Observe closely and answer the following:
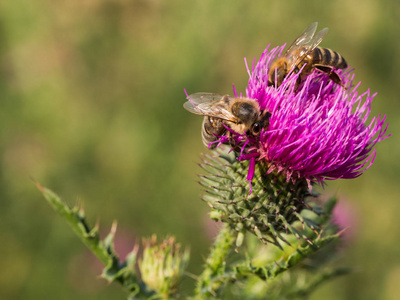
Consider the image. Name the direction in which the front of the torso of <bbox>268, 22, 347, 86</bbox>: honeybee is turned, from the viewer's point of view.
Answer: to the viewer's left

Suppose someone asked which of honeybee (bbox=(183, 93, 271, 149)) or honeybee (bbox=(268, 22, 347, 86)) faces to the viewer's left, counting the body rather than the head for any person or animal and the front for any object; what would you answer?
honeybee (bbox=(268, 22, 347, 86))

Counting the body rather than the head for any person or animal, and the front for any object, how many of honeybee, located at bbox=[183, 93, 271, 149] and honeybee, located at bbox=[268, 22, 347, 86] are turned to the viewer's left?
1
